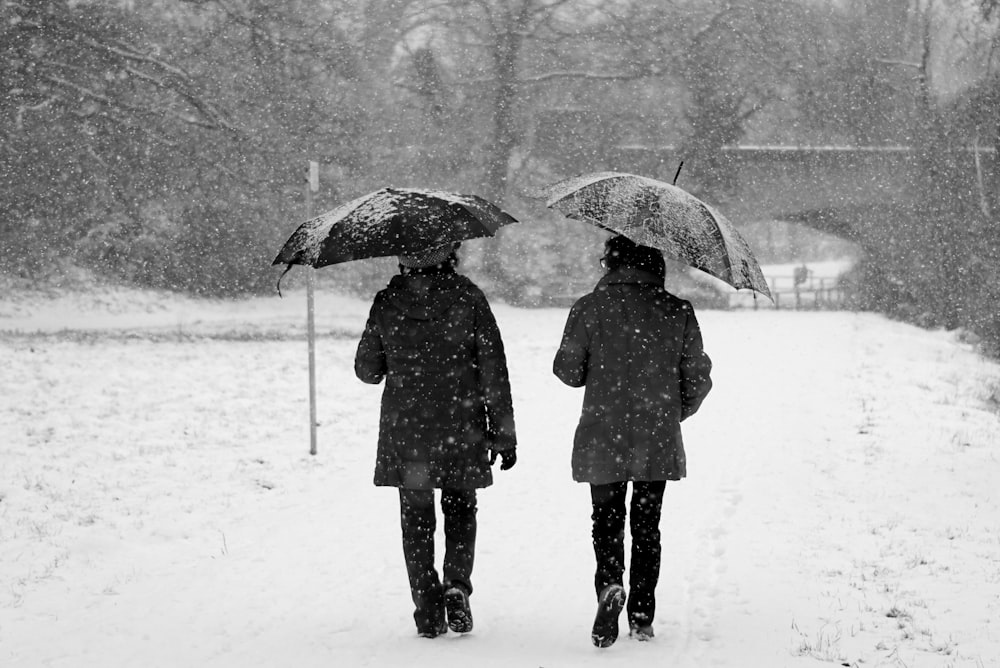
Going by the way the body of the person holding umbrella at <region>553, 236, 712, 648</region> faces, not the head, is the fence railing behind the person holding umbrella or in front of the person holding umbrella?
in front

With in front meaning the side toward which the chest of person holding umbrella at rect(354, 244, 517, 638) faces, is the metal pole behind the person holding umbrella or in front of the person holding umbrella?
in front

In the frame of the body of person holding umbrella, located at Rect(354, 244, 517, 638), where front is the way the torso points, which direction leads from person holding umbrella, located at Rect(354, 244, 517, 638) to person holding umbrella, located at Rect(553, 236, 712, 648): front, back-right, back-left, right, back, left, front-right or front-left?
right

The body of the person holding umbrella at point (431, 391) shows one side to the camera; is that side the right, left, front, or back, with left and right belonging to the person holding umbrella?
back

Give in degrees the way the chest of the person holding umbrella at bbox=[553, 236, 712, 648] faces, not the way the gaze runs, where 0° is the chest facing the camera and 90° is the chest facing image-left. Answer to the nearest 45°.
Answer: approximately 180°

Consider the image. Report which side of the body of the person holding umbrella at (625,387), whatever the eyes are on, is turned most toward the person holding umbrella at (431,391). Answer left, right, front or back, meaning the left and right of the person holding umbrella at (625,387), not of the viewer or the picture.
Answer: left

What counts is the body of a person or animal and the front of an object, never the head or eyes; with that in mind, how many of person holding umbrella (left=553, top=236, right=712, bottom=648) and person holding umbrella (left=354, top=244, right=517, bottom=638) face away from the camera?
2

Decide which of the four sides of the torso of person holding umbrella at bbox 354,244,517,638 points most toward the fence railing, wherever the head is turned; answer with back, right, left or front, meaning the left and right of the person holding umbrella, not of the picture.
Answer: front
